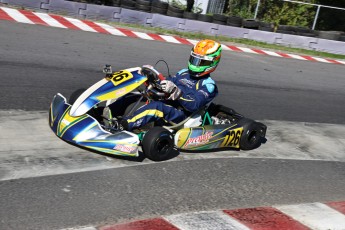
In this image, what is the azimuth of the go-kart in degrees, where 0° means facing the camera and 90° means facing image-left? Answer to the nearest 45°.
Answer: approximately 45°

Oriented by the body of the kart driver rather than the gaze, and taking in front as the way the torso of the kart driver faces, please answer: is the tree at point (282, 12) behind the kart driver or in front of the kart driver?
behind

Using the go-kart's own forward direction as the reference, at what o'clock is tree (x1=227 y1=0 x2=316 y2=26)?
The tree is roughly at 5 o'clock from the go-kart.

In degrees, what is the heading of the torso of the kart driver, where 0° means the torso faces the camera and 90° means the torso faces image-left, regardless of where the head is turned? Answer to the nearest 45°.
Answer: approximately 45°
